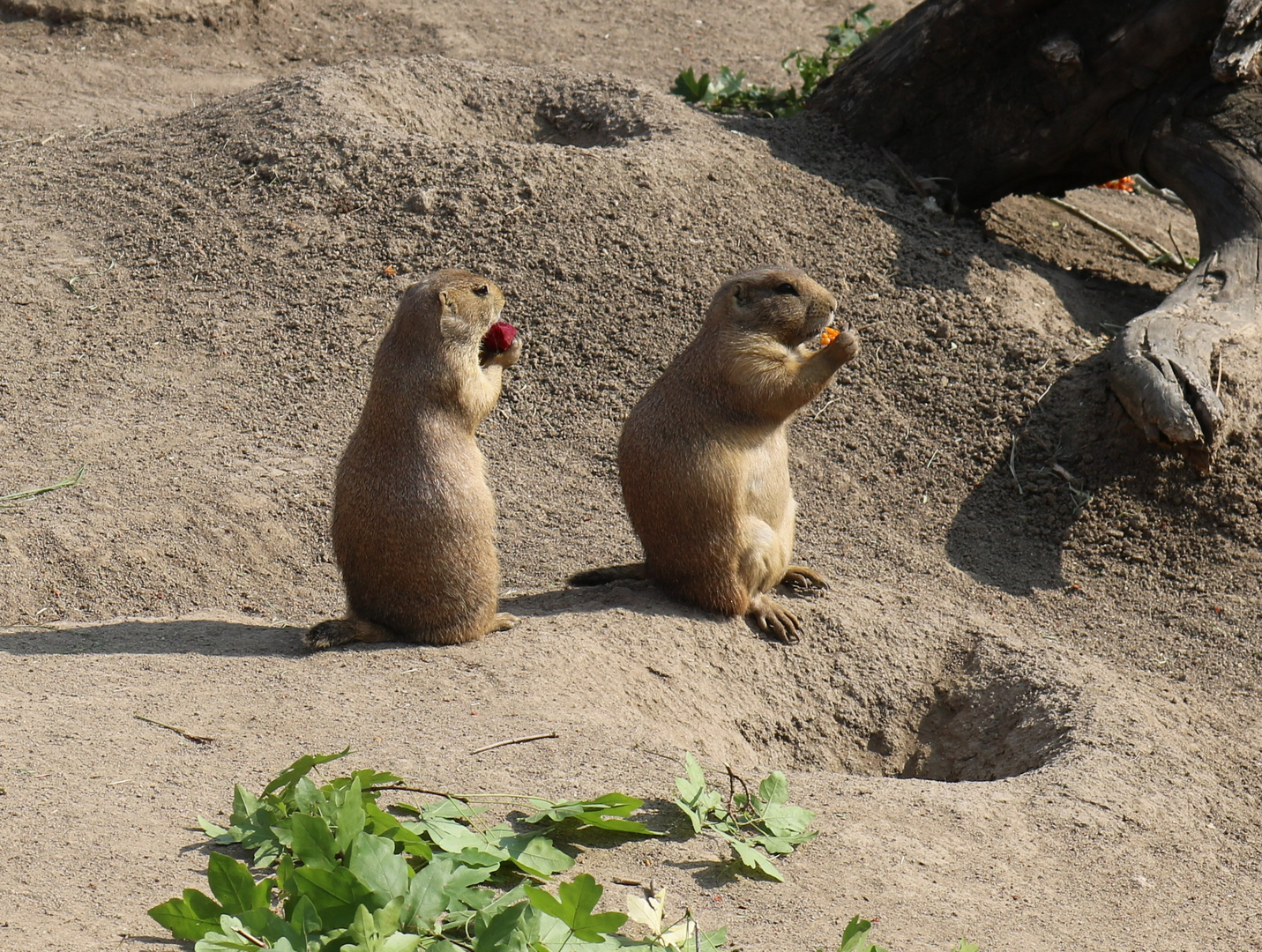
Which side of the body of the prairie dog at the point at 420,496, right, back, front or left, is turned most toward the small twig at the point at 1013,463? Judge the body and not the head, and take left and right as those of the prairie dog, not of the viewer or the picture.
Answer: front

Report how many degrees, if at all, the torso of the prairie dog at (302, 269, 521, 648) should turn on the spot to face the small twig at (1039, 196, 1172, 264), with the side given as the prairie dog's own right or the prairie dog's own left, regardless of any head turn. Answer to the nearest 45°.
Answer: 0° — it already faces it

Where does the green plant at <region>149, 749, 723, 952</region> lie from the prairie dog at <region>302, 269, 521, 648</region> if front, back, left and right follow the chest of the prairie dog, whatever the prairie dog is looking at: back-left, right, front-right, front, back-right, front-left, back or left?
back-right

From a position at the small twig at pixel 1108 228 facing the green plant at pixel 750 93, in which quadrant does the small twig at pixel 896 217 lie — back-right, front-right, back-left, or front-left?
front-left

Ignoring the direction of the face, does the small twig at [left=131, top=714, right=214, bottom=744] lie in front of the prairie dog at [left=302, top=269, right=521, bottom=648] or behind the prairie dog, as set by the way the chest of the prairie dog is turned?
behind

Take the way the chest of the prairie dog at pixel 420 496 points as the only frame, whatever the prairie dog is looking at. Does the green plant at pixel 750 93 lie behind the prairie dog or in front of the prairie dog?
in front

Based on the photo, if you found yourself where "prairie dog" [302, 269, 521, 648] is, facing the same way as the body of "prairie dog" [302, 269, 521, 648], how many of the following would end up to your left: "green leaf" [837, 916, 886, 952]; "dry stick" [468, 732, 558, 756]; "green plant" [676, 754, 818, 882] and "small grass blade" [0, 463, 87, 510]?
1

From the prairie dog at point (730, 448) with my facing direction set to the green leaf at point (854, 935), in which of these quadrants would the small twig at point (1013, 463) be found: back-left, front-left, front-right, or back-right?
back-left

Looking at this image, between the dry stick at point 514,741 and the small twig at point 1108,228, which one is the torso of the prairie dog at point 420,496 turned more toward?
the small twig

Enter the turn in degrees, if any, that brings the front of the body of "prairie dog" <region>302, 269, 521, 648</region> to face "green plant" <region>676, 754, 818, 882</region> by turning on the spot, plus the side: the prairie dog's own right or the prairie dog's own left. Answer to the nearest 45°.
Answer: approximately 90° to the prairie dog's own right

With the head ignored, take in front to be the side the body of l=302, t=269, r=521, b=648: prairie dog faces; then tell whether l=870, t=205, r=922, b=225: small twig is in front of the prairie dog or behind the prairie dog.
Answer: in front

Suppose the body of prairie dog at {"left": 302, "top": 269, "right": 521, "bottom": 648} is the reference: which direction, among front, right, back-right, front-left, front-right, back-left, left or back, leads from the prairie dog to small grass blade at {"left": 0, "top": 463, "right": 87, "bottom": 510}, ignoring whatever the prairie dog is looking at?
left

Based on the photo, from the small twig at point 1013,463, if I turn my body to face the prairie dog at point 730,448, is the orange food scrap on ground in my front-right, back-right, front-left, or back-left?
back-right

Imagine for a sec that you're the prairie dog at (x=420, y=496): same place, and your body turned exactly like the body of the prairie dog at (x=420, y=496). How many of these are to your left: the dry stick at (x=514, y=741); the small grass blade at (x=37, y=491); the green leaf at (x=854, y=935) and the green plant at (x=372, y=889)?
1

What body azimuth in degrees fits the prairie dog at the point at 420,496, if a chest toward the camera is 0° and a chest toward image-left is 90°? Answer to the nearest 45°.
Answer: approximately 225°

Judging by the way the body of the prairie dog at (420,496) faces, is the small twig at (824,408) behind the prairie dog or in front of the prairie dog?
in front

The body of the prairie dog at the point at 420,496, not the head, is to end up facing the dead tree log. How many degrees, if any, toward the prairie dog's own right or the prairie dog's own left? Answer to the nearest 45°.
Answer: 0° — it already faces it
